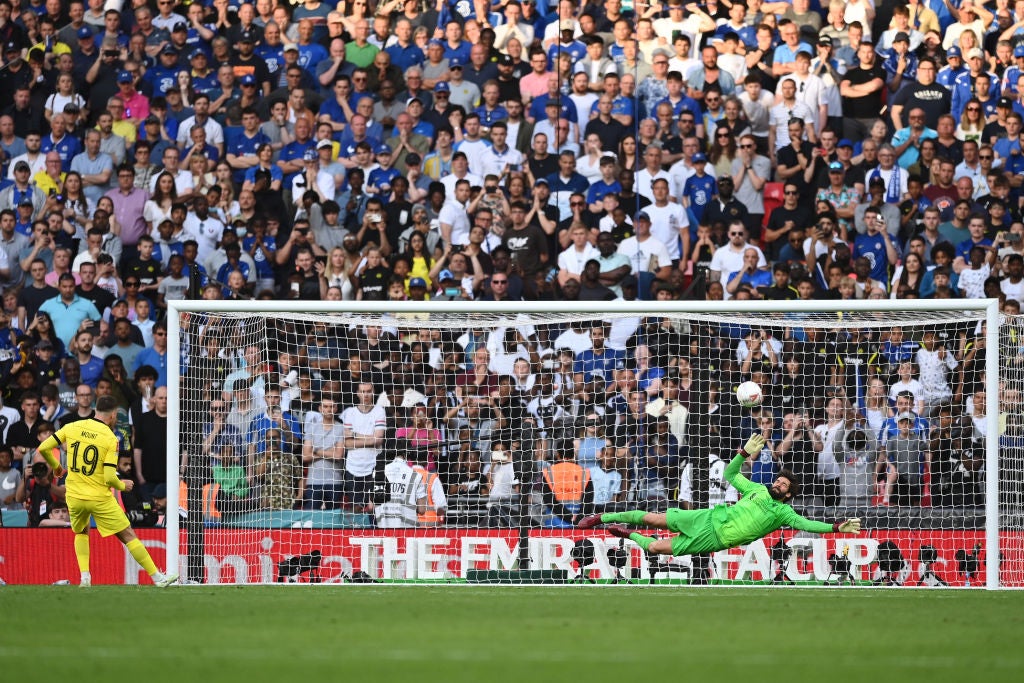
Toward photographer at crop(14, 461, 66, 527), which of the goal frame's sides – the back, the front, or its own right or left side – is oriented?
right

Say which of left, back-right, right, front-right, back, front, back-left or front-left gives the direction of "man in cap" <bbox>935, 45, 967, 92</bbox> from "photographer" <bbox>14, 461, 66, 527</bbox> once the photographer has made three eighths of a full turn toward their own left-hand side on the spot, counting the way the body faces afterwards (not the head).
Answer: front-right

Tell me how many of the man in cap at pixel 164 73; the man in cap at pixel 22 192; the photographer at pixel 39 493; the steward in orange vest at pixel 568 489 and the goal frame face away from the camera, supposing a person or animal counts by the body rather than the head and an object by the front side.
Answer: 1

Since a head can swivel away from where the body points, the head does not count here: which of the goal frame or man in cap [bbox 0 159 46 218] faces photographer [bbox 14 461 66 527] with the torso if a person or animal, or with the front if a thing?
the man in cap

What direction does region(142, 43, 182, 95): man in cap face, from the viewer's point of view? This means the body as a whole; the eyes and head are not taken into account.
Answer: toward the camera

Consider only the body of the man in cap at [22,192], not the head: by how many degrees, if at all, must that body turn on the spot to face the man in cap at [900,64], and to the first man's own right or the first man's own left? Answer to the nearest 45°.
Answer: approximately 90° to the first man's own left

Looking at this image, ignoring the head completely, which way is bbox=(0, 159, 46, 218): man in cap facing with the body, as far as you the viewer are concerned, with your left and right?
facing the viewer

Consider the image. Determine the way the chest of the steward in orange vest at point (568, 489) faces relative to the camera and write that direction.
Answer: away from the camera

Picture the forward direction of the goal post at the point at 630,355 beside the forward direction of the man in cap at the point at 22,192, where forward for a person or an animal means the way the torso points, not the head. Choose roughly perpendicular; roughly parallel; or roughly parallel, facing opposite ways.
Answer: roughly parallel

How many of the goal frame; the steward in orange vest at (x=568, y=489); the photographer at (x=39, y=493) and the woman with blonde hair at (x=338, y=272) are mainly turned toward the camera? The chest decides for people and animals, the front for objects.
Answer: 3

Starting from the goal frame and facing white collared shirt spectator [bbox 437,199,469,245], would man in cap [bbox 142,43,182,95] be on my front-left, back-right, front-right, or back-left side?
front-left

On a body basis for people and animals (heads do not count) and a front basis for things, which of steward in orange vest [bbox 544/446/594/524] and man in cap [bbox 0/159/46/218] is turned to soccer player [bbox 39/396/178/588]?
the man in cap
